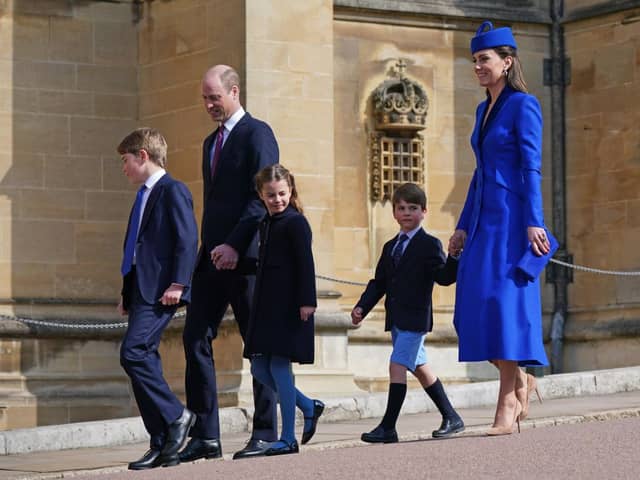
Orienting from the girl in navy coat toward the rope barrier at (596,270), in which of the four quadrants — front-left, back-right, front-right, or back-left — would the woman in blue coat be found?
front-right

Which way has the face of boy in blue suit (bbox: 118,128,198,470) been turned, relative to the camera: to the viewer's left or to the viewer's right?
to the viewer's left

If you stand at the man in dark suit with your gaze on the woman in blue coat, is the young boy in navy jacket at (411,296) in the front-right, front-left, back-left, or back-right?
front-left

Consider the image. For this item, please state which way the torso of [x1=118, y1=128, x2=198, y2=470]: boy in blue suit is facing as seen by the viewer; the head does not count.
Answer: to the viewer's left

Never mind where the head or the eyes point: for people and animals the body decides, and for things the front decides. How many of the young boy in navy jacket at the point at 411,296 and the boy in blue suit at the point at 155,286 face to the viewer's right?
0

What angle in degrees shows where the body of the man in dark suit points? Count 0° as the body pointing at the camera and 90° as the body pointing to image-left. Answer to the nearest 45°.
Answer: approximately 45°

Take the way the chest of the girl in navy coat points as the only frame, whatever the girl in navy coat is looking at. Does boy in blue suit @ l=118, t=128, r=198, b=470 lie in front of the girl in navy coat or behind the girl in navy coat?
in front

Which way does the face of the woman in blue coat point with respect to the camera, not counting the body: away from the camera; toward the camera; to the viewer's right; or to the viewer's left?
to the viewer's left

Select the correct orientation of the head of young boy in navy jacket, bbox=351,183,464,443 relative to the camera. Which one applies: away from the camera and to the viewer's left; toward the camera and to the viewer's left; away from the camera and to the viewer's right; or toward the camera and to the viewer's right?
toward the camera and to the viewer's left

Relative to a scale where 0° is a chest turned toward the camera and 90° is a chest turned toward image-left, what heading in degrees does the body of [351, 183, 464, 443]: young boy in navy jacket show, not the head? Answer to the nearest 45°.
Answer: approximately 45°

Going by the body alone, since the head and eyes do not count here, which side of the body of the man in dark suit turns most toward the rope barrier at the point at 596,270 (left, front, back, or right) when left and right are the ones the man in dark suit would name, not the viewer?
back

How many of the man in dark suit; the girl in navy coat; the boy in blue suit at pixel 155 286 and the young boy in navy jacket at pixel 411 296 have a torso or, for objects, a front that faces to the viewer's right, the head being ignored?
0
